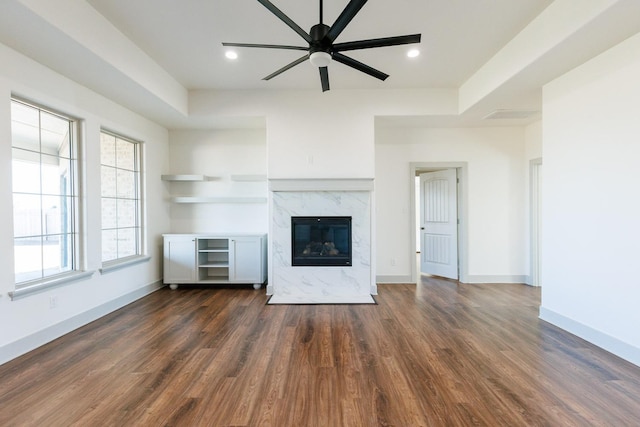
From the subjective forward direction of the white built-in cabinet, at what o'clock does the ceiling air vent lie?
The ceiling air vent is roughly at 10 o'clock from the white built-in cabinet.

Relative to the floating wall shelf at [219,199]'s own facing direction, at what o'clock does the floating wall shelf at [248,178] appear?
the floating wall shelf at [248,178] is roughly at 10 o'clock from the floating wall shelf at [219,199].

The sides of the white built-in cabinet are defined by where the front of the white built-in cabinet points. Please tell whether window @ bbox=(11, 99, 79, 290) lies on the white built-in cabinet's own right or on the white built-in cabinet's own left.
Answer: on the white built-in cabinet's own right

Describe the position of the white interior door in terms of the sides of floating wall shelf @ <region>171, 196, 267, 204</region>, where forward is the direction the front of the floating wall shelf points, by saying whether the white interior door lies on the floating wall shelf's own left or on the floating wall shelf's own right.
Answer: on the floating wall shelf's own left
